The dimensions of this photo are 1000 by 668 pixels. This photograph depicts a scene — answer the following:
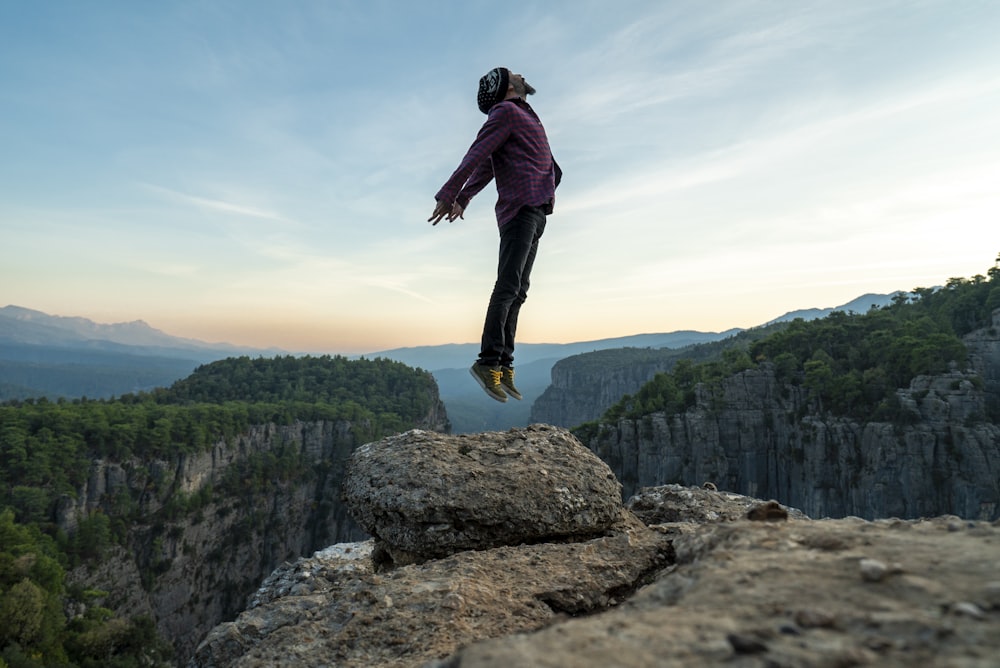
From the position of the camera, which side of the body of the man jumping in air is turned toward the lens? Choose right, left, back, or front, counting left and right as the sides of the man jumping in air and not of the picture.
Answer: right
